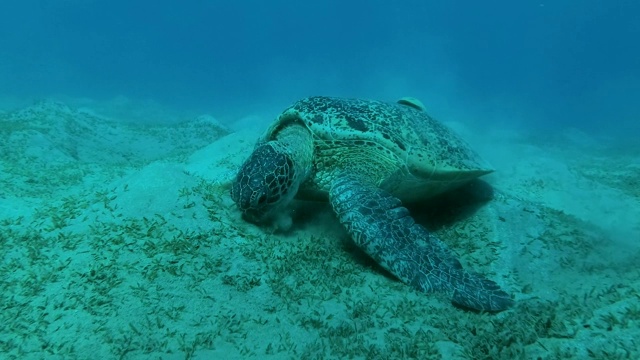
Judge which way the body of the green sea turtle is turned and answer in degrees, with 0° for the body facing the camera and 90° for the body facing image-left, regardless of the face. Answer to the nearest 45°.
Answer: approximately 45°
